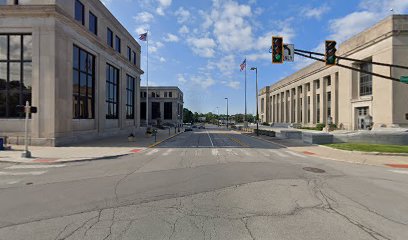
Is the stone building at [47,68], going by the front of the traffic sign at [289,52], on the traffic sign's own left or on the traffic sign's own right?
on the traffic sign's own right

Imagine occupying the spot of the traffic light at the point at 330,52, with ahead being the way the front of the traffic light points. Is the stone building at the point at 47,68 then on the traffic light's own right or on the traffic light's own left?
on the traffic light's own right

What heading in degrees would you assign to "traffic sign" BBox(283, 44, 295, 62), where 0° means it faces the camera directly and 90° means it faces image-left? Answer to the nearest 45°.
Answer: approximately 0°

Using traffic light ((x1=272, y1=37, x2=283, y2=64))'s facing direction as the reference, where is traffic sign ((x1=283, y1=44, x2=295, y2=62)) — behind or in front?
behind

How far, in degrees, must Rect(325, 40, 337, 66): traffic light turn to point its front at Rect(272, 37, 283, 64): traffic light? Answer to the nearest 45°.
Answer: approximately 45° to its right

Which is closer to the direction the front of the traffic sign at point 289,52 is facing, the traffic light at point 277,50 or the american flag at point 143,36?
the traffic light

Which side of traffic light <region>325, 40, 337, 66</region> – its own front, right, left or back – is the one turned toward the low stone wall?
back

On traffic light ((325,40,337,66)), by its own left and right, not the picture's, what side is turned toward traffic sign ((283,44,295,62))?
right

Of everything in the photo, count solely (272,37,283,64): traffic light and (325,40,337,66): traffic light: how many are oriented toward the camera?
2

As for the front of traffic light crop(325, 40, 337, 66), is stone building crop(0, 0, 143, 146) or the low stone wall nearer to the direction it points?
the stone building

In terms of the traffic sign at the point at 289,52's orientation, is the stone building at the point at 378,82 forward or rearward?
rearward

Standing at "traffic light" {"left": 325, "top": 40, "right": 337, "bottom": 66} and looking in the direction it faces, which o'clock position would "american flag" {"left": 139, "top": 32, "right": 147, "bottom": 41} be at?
The american flag is roughly at 4 o'clock from the traffic light.

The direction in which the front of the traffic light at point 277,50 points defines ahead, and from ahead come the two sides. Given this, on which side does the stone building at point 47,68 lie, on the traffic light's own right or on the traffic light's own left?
on the traffic light's own right
